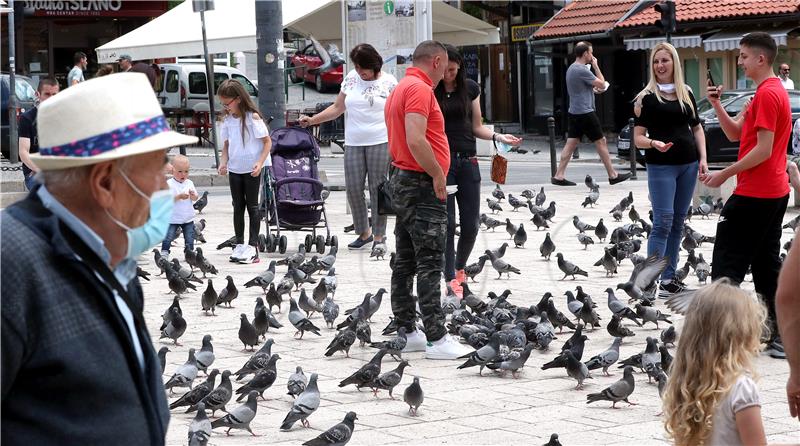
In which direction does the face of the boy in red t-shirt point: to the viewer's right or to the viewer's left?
to the viewer's left

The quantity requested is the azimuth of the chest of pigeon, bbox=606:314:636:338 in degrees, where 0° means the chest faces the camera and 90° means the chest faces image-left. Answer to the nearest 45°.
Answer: approximately 90°

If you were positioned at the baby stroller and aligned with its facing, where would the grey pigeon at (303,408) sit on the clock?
The grey pigeon is roughly at 12 o'clock from the baby stroller.

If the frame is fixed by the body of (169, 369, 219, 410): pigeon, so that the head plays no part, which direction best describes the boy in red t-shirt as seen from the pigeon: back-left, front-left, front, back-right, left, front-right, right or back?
front

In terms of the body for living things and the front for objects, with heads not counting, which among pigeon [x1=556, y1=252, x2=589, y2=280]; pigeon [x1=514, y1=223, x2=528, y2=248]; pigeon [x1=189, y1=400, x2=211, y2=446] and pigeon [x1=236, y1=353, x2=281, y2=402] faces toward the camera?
pigeon [x1=514, y1=223, x2=528, y2=248]

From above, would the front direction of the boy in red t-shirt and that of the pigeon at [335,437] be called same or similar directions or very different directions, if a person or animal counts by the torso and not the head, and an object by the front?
very different directions

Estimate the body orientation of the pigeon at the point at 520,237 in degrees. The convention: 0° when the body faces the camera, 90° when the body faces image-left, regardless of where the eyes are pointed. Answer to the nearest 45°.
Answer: approximately 0°

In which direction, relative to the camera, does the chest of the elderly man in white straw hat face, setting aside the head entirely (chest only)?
to the viewer's right

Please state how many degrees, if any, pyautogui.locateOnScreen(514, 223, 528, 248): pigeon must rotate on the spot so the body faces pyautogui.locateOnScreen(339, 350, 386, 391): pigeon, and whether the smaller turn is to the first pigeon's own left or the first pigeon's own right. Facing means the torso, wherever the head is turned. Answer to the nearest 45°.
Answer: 0° — it already faces it
